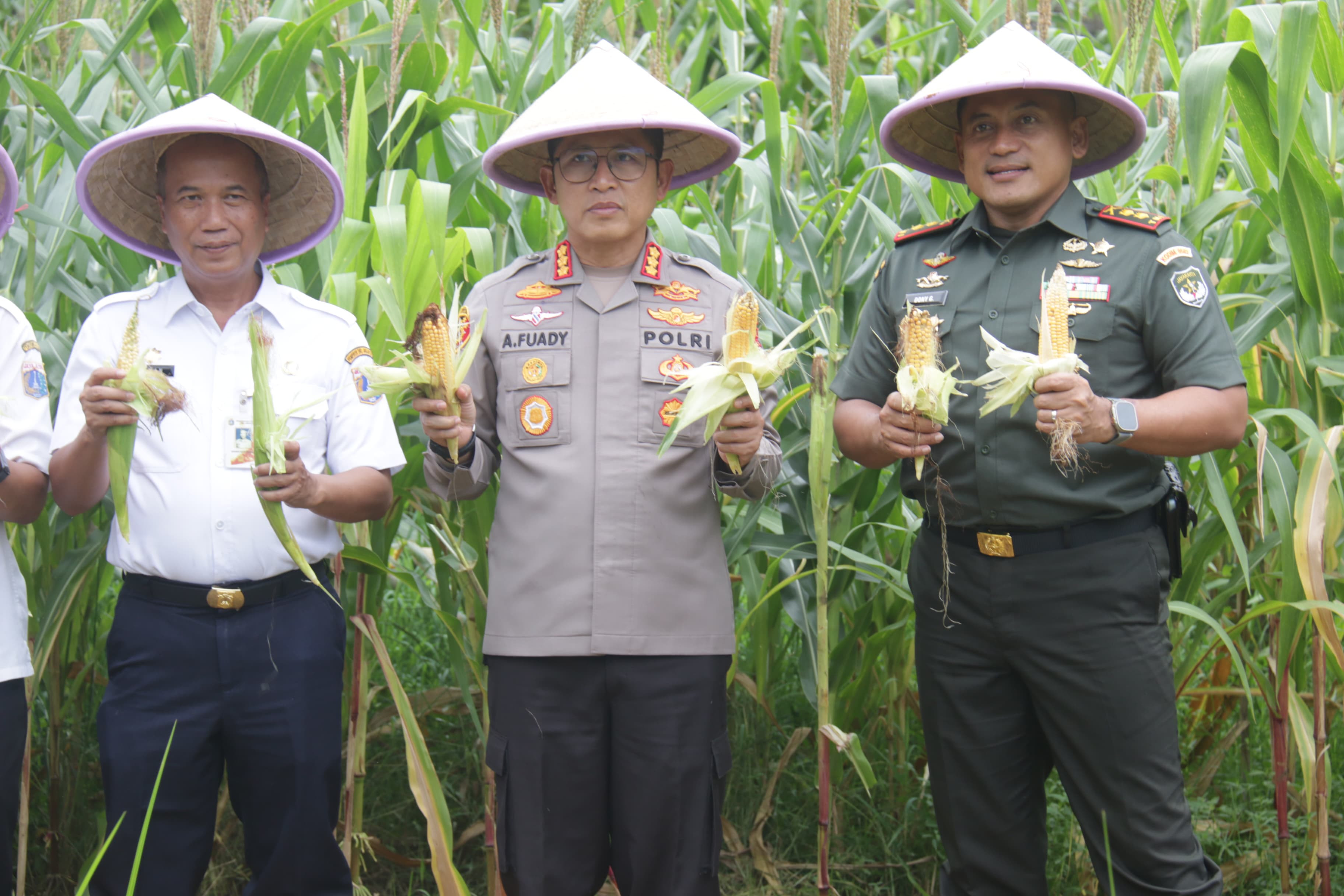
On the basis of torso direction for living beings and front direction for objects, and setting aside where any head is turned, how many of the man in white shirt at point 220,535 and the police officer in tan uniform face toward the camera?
2

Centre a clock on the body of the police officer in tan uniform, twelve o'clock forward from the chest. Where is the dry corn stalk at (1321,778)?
The dry corn stalk is roughly at 9 o'clock from the police officer in tan uniform.

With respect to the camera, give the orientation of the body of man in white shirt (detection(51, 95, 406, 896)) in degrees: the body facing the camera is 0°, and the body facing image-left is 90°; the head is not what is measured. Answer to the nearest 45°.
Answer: approximately 0°

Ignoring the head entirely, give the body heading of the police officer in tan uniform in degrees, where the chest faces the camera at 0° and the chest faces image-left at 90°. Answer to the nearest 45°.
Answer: approximately 0°

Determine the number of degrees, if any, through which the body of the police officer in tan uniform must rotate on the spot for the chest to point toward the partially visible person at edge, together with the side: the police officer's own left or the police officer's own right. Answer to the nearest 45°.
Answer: approximately 90° to the police officer's own right

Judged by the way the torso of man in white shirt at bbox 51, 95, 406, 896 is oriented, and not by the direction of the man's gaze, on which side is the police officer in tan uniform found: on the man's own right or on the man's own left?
on the man's own left

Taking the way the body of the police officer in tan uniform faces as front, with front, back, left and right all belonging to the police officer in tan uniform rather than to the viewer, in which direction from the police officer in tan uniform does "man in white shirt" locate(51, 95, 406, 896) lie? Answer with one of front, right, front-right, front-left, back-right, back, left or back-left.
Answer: right

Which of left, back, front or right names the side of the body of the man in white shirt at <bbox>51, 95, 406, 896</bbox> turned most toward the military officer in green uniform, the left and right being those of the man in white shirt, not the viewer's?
left

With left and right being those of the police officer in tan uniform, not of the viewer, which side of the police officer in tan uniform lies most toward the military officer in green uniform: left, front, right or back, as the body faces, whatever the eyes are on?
left

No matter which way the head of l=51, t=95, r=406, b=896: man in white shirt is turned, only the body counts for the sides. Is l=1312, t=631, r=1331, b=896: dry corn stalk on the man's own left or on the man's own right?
on the man's own left

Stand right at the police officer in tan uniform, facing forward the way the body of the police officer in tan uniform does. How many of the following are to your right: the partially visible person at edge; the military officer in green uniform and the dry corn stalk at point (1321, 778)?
1
